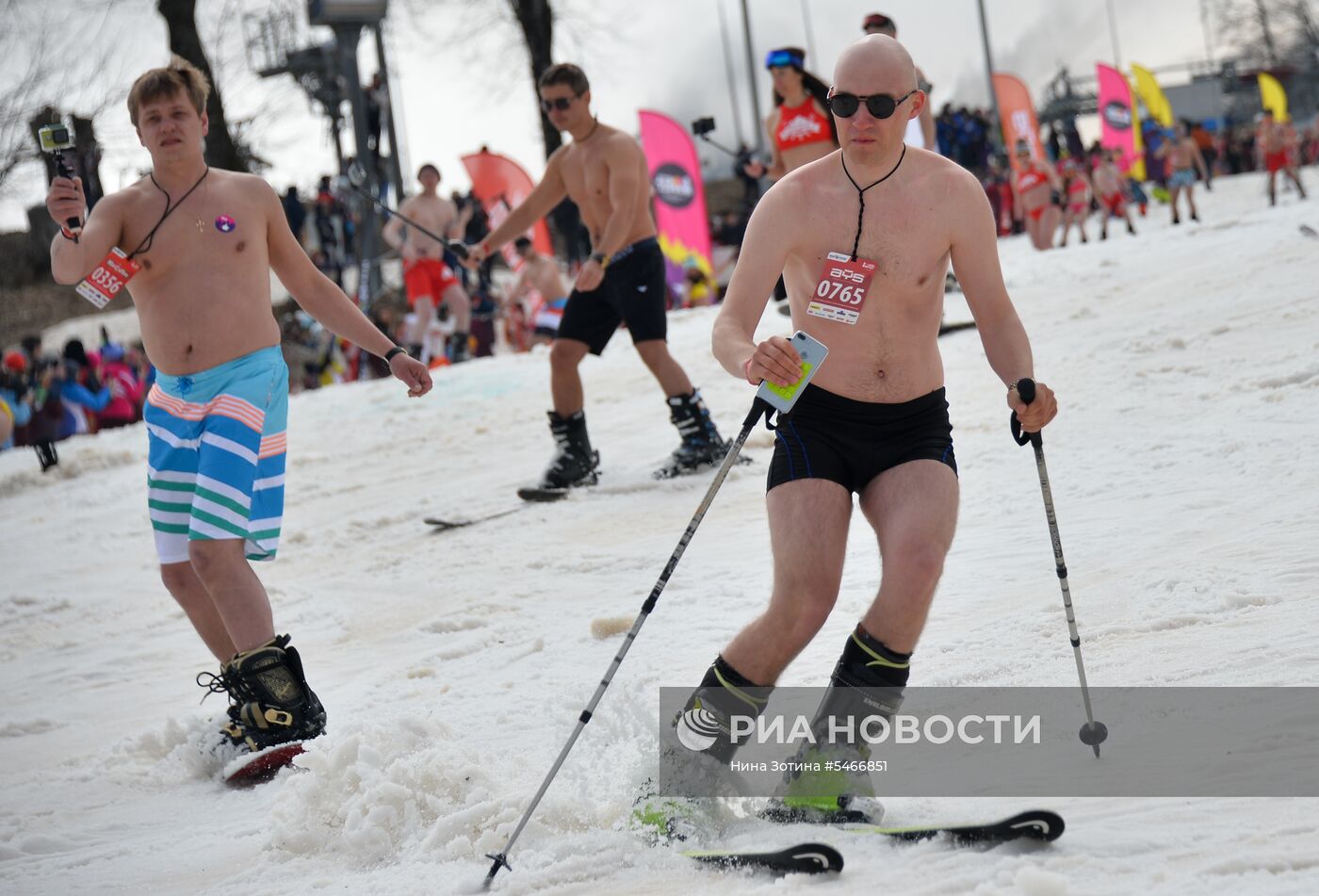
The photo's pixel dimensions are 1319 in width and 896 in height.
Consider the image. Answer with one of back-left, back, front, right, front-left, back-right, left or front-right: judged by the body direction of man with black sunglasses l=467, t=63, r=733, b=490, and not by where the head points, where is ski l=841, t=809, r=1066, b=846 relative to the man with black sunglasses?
front-left

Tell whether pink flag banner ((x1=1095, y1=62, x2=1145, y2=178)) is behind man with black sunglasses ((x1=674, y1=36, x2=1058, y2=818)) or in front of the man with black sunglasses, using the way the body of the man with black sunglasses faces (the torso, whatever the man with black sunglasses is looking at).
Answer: behind

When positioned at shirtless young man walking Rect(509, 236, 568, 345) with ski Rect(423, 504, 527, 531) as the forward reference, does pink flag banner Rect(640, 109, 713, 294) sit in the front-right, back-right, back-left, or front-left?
back-left

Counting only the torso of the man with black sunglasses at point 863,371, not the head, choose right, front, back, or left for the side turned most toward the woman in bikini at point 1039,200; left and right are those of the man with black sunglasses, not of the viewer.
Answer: back

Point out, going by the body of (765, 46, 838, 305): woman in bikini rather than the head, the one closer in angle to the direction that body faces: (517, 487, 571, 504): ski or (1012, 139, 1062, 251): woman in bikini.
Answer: the ski

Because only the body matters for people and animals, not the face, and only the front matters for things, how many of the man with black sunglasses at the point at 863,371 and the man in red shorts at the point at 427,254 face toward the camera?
2

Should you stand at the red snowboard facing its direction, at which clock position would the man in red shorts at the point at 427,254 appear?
The man in red shorts is roughly at 5 o'clock from the red snowboard.

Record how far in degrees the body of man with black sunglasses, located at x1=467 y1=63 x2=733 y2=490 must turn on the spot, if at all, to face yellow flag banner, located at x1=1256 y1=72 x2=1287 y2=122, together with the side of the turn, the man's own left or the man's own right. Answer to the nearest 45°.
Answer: approximately 180°

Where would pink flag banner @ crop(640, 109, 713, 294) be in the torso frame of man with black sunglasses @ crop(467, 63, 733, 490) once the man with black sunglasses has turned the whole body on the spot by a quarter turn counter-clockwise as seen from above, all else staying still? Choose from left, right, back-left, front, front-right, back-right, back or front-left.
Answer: back-left

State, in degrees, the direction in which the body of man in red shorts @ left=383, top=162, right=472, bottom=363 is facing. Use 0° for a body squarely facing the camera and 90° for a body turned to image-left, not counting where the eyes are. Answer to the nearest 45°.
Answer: approximately 0°

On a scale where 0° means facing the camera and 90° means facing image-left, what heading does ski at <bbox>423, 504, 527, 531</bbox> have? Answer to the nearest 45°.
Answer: approximately 45°
